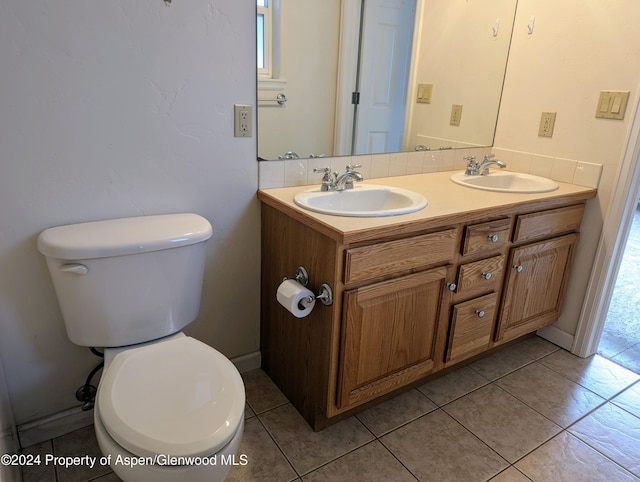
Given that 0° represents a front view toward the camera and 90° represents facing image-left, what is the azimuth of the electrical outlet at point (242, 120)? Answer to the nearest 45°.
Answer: approximately 315°

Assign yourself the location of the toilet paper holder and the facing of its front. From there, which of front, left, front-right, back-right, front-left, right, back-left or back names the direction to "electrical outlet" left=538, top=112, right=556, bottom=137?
back

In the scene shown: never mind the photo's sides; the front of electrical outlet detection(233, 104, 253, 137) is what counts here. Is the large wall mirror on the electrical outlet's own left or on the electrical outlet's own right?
on the electrical outlet's own left

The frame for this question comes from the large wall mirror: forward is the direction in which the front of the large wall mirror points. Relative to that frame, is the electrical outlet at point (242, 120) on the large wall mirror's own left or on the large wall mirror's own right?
on the large wall mirror's own right

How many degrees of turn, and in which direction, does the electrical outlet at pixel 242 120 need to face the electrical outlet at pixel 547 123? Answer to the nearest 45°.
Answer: approximately 45° to its left

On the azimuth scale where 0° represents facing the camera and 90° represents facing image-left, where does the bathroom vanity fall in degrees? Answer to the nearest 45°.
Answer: approximately 315°

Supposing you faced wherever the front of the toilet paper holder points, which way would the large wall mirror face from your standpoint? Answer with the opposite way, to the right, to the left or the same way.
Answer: to the left

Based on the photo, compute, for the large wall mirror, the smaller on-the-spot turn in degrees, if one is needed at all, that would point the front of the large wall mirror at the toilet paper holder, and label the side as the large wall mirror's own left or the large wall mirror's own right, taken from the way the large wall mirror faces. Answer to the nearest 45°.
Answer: approximately 45° to the large wall mirror's own right
